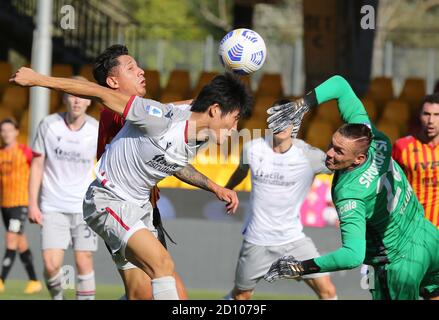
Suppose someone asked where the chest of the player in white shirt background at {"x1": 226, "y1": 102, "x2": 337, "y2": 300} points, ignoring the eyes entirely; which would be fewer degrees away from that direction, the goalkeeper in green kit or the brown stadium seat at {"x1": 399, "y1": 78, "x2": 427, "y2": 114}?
the goalkeeper in green kit

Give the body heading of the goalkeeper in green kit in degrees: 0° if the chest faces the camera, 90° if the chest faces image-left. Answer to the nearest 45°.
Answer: approximately 135°

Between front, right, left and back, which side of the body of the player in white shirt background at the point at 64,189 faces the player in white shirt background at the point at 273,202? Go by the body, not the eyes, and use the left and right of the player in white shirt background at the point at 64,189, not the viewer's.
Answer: left

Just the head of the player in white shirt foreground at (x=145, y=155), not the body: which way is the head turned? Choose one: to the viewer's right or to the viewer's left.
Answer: to the viewer's right

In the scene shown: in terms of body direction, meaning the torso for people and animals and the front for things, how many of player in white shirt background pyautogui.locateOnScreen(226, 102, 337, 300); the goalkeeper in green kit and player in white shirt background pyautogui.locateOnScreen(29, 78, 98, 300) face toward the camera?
2

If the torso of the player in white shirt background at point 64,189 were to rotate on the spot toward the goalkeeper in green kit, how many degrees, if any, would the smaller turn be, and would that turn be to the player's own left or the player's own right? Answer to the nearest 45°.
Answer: approximately 45° to the player's own left

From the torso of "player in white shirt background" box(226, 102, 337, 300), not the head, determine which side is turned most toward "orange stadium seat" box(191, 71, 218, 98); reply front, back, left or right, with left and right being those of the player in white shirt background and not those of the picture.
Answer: back

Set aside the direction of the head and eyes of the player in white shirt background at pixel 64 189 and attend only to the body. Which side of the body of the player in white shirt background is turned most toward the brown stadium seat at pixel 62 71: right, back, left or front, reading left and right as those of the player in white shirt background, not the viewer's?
back

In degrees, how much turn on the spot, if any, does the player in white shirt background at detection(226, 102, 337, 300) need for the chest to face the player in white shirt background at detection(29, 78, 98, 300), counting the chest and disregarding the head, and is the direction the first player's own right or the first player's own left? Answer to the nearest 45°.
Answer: approximately 90° to the first player's own right
